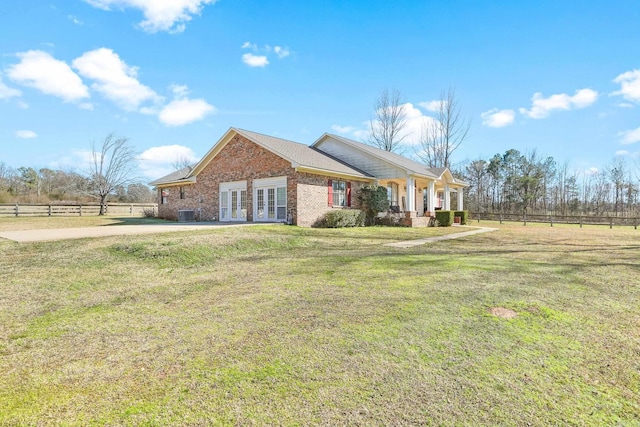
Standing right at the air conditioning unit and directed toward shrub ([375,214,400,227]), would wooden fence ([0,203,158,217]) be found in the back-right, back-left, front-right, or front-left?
back-left

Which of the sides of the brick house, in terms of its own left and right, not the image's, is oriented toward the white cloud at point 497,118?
left

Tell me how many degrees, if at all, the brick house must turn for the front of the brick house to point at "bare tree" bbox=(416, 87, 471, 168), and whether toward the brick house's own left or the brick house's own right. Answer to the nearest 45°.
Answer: approximately 90° to the brick house's own left

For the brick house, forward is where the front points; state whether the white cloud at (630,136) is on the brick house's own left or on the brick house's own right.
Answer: on the brick house's own left

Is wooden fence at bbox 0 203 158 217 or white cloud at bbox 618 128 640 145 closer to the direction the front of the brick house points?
the white cloud

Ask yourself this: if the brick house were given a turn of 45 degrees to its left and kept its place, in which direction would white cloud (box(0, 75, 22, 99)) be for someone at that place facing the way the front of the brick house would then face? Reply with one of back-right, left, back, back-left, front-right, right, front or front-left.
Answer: back

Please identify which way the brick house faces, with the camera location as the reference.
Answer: facing the viewer and to the right of the viewer

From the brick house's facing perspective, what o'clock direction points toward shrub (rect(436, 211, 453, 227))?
The shrub is roughly at 10 o'clock from the brick house.

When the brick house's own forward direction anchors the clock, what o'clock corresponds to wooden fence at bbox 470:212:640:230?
The wooden fence is roughly at 10 o'clock from the brick house.
